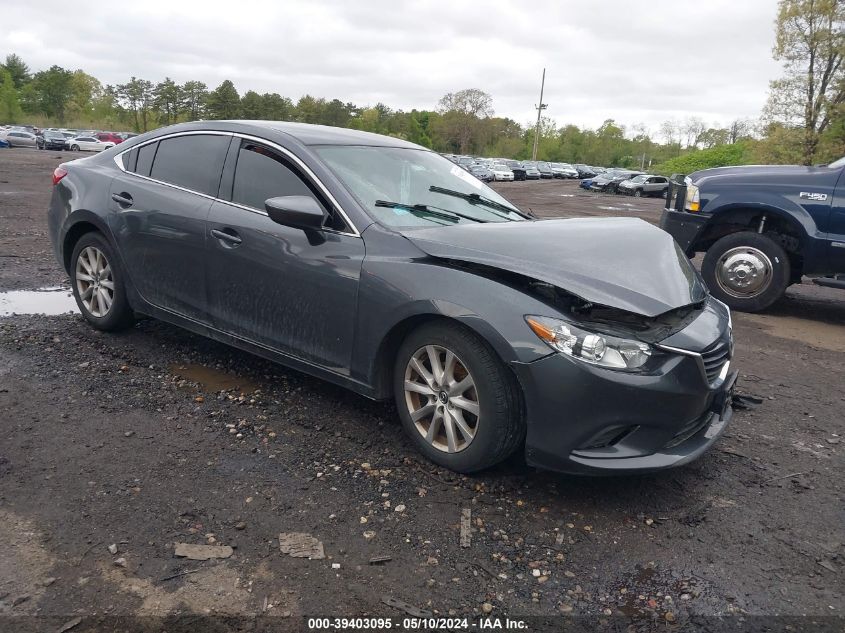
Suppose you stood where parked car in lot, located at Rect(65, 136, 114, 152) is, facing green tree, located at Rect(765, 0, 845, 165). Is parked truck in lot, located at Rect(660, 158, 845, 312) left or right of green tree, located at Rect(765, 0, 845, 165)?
right

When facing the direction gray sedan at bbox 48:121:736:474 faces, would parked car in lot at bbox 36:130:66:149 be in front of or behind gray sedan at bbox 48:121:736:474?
behind

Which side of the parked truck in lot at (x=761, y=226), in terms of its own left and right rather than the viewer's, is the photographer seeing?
left

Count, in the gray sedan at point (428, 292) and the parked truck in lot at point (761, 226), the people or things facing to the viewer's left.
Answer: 1

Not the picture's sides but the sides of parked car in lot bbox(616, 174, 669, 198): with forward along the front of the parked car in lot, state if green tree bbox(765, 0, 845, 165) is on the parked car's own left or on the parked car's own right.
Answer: on the parked car's own left
